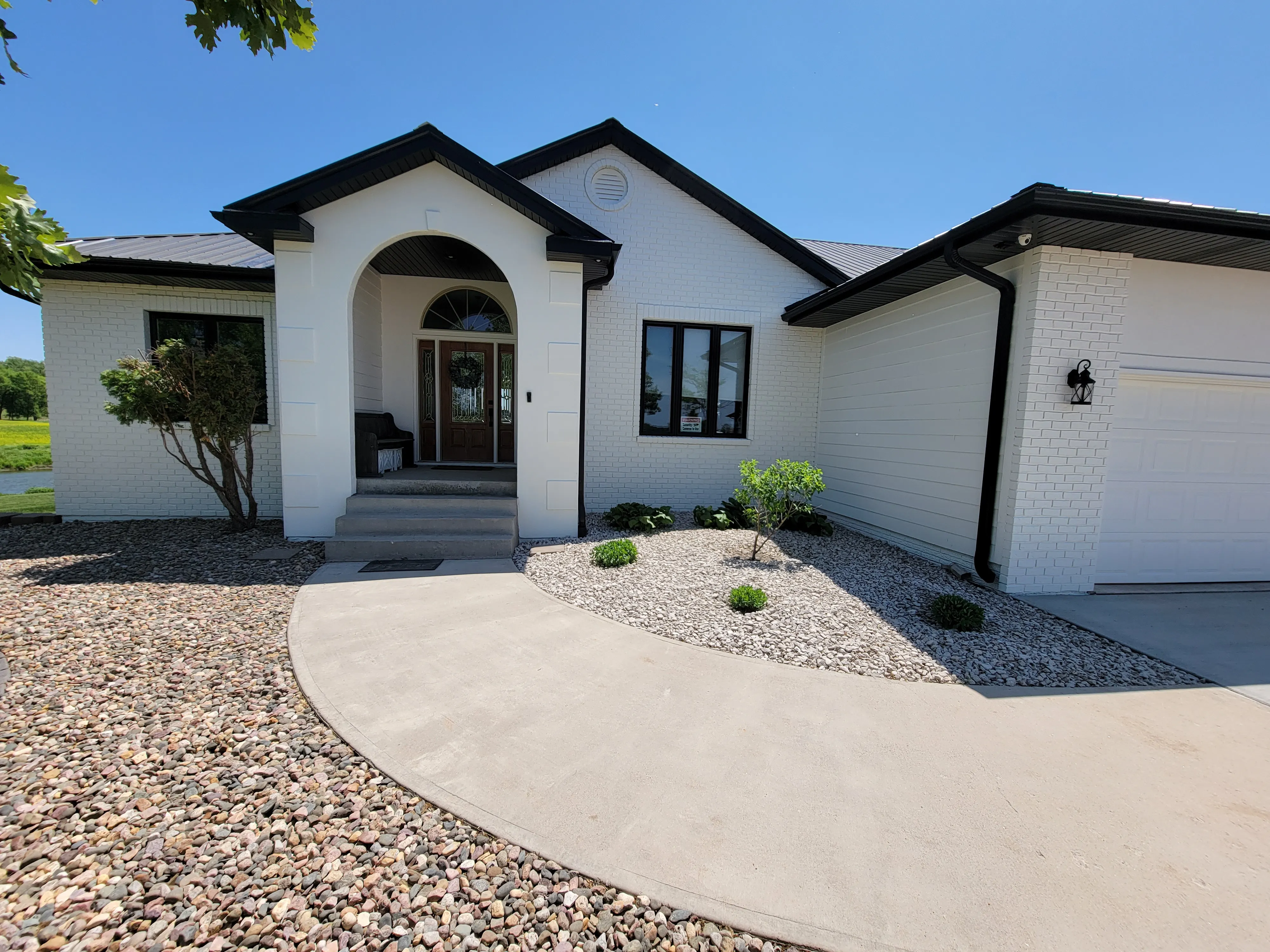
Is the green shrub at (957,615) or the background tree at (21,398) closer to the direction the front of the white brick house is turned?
the green shrub

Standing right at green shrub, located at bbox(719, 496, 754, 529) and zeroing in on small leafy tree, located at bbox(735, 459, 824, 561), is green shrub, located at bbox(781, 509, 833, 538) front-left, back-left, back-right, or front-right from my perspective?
front-left

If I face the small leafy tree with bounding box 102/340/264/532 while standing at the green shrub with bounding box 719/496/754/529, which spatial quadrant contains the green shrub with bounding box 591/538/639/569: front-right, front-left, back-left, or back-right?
front-left

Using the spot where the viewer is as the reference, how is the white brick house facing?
facing the viewer

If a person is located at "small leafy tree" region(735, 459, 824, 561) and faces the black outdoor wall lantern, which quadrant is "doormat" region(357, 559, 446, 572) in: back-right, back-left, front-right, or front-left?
back-right

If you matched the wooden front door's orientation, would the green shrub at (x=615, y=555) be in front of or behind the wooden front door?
in front

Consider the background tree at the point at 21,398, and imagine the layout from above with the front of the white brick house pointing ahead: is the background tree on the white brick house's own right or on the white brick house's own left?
on the white brick house's own right

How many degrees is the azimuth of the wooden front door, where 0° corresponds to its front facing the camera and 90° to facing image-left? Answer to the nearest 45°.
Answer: approximately 0°

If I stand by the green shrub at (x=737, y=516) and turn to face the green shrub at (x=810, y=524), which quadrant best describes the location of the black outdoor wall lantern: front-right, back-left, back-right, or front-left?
front-right

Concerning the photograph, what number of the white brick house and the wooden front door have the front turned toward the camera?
2

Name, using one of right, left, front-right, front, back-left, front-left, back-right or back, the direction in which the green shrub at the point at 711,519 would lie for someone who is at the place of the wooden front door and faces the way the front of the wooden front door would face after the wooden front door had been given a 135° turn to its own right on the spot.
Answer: back

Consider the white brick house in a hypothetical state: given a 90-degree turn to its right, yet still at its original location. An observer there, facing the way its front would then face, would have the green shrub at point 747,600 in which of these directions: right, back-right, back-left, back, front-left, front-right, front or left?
left

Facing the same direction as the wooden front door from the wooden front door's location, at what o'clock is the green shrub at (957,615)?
The green shrub is roughly at 11 o'clock from the wooden front door.

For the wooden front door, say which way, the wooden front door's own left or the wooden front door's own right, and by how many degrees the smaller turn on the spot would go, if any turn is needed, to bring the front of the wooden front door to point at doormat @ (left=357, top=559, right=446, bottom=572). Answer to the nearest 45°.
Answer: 0° — it already faces it

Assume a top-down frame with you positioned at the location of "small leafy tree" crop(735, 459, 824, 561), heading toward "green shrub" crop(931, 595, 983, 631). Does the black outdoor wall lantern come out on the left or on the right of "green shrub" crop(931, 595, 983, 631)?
left

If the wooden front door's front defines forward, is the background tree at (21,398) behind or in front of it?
behind
